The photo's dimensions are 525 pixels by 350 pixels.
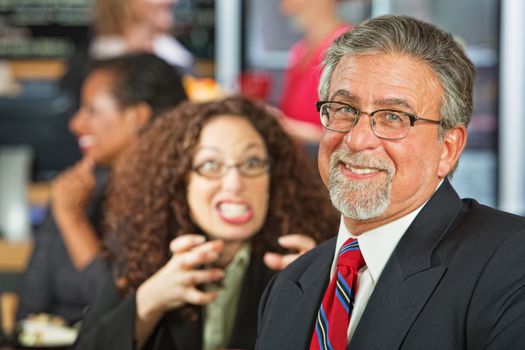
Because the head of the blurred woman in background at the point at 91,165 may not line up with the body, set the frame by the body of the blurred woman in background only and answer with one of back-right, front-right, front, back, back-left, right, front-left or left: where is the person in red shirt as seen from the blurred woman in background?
back-right

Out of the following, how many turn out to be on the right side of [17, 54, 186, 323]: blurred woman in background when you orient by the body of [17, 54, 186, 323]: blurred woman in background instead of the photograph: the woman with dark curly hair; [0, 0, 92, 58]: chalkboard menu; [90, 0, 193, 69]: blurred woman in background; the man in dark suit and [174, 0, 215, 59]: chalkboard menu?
3

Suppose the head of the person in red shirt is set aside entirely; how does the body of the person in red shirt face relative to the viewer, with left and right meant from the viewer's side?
facing the viewer and to the left of the viewer

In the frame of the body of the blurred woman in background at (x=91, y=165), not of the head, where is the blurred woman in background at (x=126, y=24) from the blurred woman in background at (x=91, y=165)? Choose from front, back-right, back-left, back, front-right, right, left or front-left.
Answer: right

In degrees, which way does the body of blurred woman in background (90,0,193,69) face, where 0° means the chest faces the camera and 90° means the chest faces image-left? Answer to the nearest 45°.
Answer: approximately 315°

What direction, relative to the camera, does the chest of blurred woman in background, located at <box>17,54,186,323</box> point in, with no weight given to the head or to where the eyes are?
to the viewer's left

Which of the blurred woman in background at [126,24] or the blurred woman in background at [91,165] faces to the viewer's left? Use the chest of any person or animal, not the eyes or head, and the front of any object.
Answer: the blurred woman in background at [91,165]

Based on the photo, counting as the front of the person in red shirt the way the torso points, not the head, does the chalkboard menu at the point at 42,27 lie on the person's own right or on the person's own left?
on the person's own right

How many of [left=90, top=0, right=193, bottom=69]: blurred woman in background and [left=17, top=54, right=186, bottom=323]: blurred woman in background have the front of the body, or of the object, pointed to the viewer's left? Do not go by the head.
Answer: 1

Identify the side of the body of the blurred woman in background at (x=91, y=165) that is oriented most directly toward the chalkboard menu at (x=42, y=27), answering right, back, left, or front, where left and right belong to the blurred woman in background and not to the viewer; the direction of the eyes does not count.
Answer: right

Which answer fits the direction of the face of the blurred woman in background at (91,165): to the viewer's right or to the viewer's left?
to the viewer's left

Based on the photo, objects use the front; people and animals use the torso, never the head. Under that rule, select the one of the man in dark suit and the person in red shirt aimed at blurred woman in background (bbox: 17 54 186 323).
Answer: the person in red shirt

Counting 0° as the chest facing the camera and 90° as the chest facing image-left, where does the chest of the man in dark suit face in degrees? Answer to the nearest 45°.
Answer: approximately 45°
